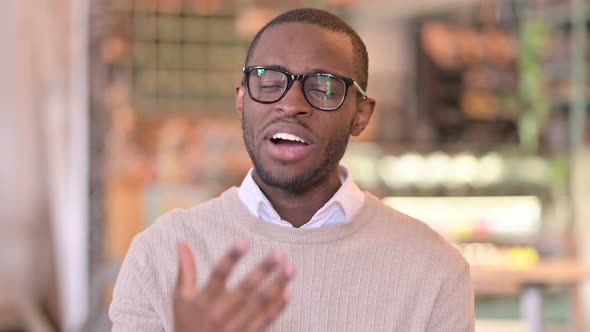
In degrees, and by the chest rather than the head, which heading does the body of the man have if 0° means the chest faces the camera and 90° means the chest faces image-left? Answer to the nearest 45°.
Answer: approximately 0°
